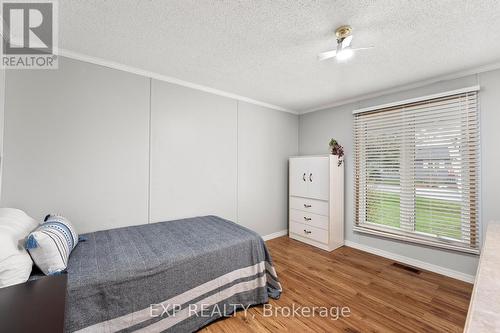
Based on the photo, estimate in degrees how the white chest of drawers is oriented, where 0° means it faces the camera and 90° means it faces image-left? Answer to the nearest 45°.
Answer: approximately 45°

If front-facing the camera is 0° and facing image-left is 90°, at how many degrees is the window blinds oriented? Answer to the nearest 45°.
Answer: approximately 45°

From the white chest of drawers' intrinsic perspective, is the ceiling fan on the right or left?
on its left

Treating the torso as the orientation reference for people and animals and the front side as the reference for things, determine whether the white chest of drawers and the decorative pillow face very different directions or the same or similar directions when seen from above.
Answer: very different directions

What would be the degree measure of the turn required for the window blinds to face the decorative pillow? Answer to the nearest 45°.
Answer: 0° — it already faces it

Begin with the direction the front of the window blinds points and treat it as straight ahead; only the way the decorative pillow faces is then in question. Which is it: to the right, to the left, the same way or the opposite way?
the opposite way

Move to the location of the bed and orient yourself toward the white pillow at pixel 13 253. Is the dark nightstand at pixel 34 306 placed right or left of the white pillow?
left

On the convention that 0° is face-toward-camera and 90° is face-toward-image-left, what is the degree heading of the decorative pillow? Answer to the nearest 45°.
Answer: approximately 315°
